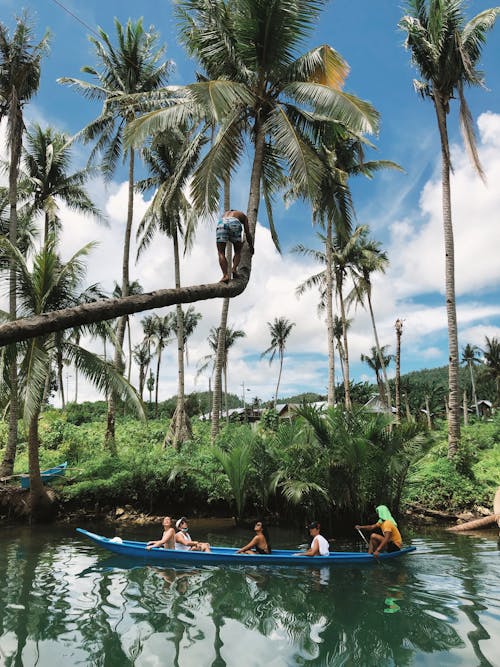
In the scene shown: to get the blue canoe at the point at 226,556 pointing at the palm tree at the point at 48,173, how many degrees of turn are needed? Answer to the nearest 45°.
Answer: approximately 45° to its right

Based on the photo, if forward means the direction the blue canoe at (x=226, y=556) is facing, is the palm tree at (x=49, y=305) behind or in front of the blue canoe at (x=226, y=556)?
in front

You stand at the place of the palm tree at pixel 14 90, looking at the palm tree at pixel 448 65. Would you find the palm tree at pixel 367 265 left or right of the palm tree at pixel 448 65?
left

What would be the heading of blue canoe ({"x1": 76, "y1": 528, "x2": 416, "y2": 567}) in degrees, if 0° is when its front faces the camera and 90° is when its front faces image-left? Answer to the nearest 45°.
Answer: approximately 90°

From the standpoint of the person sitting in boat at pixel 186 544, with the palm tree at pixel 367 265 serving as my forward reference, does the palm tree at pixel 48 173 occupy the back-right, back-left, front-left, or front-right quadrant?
front-left
